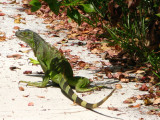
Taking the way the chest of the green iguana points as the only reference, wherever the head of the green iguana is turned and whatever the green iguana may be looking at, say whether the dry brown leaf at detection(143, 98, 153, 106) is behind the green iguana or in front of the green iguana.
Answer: behind

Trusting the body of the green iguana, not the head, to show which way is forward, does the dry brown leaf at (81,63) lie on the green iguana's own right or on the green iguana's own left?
on the green iguana's own right

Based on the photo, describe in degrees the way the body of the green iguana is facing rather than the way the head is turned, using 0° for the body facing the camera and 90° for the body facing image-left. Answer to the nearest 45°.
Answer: approximately 135°

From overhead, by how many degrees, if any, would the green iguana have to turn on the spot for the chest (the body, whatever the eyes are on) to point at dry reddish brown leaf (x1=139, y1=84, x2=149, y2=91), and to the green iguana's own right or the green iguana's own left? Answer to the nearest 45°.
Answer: approximately 135° to the green iguana's own right
